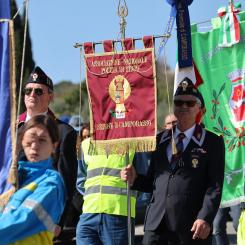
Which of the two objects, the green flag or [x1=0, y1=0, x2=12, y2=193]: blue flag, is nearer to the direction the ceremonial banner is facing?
the blue flag

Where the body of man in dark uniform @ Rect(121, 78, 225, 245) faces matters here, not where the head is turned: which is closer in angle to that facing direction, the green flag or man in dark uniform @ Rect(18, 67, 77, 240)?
the man in dark uniform

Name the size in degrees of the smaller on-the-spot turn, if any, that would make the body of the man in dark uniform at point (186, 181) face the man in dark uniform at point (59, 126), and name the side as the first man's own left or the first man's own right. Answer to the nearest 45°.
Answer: approximately 45° to the first man's own right

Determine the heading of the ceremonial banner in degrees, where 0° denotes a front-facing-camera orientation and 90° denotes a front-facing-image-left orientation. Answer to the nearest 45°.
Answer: approximately 0°

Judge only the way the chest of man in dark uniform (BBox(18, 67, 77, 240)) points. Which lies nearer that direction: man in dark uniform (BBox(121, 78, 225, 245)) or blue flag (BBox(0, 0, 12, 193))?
the blue flag

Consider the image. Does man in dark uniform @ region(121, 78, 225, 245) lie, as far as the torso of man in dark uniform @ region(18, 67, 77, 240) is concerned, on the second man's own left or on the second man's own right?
on the second man's own left

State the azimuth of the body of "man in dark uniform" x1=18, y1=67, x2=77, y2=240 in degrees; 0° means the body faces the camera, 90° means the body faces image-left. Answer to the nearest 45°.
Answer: approximately 45°

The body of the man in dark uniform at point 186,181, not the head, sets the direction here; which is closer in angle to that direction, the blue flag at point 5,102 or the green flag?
the blue flag
